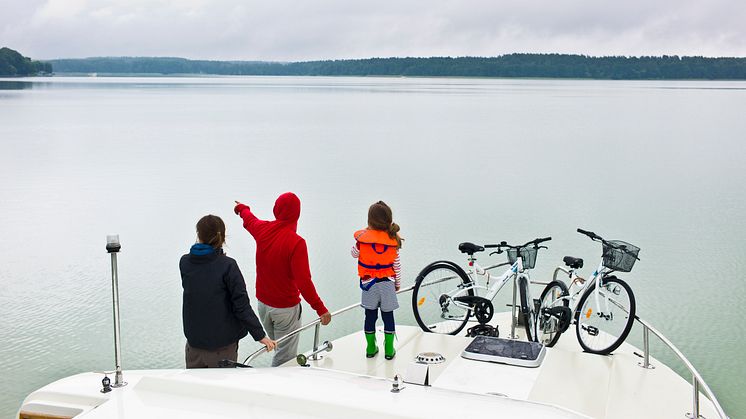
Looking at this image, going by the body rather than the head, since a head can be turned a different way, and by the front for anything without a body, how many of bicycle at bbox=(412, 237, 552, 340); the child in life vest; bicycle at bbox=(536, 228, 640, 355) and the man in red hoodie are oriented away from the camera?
2

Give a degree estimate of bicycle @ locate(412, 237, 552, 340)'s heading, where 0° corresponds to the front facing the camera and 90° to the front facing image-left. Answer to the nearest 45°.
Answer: approximately 315°

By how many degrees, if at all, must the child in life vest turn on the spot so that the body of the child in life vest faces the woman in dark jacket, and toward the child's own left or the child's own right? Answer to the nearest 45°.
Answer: approximately 135° to the child's own left

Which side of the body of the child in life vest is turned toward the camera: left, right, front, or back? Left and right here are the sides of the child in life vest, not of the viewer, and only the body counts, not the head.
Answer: back

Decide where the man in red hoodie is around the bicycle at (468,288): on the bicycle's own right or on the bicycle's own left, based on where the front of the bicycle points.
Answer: on the bicycle's own right

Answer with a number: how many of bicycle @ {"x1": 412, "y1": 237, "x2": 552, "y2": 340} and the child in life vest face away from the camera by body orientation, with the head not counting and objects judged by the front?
1

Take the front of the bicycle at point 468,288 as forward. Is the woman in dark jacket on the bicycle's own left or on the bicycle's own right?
on the bicycle's own right

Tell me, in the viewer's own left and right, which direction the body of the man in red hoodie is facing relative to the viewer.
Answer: facing away from the viewer

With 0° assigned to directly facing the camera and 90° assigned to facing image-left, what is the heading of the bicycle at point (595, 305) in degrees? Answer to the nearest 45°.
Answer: approximately 315°

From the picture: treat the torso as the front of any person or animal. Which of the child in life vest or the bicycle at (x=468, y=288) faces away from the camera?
the child in life vest

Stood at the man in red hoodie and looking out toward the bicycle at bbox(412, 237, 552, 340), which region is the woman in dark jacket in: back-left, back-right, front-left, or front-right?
back-right

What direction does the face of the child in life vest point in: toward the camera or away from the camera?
away from the camera

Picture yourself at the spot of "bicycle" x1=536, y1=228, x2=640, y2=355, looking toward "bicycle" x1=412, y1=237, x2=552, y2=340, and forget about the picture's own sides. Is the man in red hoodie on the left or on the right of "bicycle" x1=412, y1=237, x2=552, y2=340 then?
left
